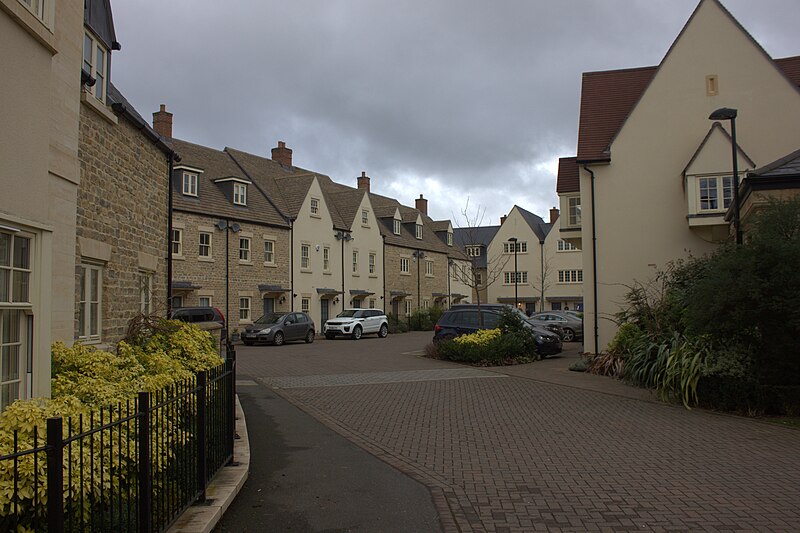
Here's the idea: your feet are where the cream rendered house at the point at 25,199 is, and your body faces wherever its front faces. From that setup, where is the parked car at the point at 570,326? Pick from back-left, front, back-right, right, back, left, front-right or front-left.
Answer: left

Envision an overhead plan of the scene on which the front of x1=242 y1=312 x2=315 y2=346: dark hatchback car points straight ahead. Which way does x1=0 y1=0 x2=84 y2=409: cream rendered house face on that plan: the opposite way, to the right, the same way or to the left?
to the left

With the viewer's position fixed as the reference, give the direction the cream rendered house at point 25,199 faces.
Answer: facing the viewer and to the right of the viewer

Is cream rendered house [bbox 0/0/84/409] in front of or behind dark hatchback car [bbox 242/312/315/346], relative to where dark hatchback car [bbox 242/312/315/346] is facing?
in front

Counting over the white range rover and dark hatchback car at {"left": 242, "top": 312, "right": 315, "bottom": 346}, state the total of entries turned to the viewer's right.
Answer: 0

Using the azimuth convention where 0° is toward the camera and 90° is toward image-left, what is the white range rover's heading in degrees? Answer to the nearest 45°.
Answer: approximately 45°

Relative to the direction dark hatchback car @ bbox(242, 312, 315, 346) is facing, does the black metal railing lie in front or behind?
in front

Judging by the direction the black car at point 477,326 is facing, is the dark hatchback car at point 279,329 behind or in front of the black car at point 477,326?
behind

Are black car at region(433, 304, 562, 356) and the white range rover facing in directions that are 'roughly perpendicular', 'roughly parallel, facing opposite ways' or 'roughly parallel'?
roughly perpendicular
